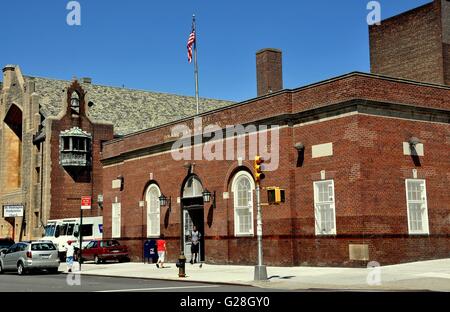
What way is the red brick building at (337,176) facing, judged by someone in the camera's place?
facing the viewer and to the left of the viewer

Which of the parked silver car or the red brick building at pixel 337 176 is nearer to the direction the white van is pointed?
the parked silver car

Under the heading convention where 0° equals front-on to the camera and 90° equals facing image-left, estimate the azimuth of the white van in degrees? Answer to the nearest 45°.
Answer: approximately 45°

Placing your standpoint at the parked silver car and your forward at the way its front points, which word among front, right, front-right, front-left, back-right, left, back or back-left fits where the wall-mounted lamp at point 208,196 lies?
back-right

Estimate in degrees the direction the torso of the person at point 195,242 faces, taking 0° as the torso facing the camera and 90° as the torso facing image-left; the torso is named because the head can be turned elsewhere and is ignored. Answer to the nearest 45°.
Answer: approximately 0°

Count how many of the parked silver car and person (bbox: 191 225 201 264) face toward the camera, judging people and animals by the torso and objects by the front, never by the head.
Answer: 1

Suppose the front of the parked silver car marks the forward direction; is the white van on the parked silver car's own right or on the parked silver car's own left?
on the parked silver car's own right
